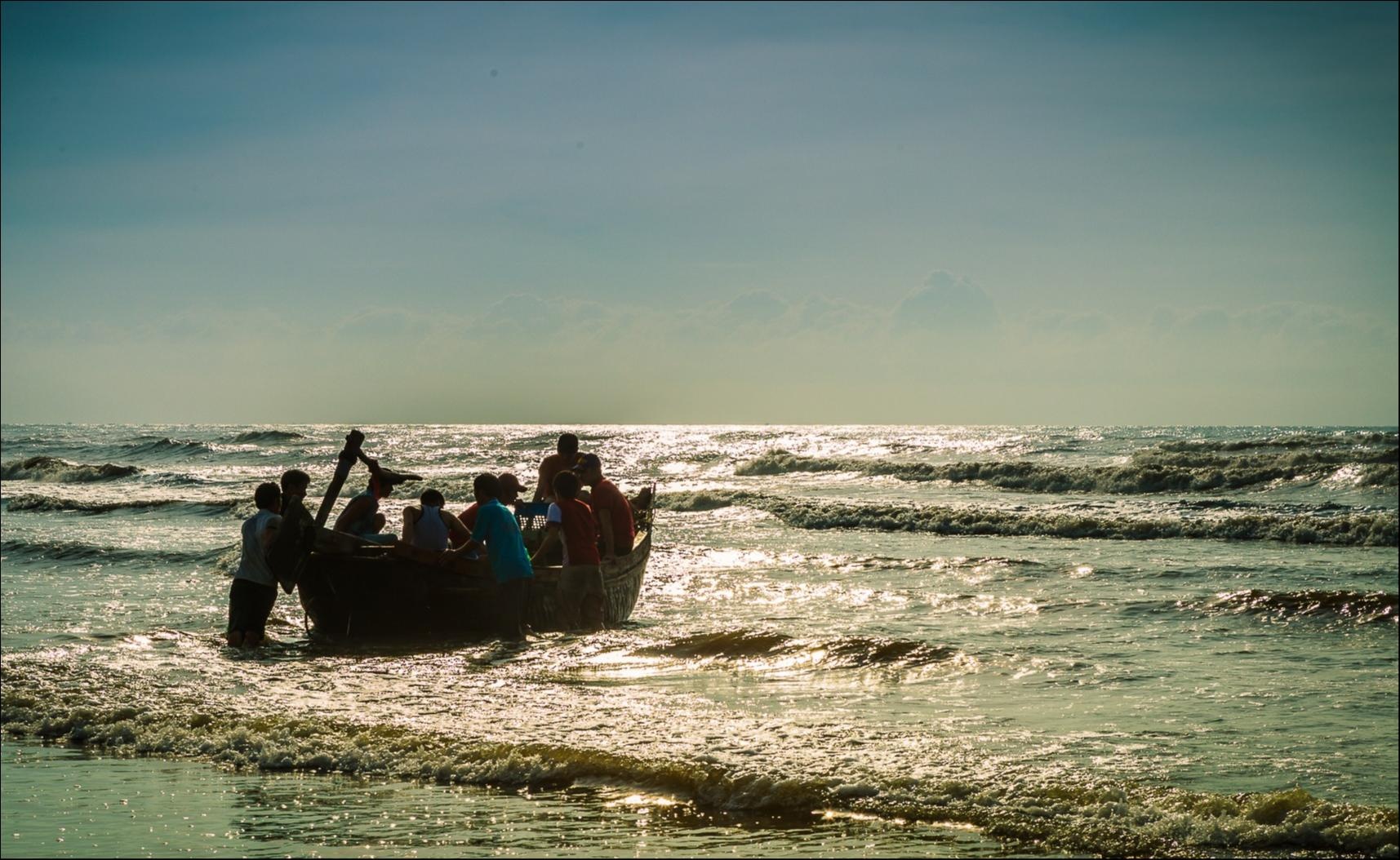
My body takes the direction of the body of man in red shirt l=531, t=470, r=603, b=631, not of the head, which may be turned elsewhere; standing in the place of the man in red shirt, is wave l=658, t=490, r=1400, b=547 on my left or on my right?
on my right

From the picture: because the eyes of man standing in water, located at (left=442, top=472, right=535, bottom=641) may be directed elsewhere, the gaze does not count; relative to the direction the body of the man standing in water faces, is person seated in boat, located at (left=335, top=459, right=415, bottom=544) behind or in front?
in front

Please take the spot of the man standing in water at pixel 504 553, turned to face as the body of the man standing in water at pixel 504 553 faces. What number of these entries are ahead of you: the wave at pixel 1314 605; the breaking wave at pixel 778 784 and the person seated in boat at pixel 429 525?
1

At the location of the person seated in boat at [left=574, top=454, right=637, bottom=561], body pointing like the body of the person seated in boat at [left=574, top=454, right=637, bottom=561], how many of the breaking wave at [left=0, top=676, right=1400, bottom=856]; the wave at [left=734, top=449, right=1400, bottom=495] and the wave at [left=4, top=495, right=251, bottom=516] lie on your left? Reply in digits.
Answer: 1

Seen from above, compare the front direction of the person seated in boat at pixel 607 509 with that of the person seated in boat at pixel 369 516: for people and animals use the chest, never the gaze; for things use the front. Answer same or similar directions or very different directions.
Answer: very different directions

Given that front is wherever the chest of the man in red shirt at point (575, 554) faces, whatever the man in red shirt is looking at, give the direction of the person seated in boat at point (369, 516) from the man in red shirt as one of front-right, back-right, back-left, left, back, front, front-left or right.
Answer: front-left

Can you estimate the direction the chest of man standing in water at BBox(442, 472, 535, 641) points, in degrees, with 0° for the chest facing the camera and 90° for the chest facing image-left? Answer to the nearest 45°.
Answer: approximately 135°

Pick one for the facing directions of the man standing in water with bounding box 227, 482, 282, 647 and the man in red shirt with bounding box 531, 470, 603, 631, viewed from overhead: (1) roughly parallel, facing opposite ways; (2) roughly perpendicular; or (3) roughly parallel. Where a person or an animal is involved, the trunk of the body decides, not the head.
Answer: roughly perpendicular

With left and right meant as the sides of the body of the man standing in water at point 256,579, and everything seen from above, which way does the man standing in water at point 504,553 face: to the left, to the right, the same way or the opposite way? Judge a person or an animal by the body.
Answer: to the left

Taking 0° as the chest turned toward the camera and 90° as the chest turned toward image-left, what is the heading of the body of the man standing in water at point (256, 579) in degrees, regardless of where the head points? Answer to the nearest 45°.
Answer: approximately 225°

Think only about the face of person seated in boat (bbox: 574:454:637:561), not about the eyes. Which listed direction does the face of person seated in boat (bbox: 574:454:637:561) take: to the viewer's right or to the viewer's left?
to the viewer's left

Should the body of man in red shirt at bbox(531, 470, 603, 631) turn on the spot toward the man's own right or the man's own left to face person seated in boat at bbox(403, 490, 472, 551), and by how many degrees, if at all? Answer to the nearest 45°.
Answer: approximately 45° to the man's own left

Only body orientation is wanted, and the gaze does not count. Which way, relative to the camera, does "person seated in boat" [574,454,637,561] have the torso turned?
to the viewer's left
